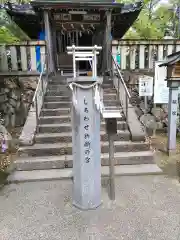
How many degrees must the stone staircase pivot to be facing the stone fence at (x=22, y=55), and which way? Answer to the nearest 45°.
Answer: approximately 135° to its right

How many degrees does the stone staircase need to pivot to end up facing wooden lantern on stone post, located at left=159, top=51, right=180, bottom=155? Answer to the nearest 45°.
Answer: approximately 90° to its left

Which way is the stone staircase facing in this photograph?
toward the camera

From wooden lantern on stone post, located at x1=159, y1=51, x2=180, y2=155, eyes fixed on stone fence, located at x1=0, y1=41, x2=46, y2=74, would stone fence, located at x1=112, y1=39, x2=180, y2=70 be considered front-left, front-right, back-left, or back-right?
front-right

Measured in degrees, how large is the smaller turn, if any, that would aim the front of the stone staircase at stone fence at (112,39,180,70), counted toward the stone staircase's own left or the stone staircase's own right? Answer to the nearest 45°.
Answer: approximately 135° to the stone staircase's own left

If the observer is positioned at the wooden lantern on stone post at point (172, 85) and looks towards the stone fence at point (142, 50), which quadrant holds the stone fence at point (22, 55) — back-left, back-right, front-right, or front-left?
front-left

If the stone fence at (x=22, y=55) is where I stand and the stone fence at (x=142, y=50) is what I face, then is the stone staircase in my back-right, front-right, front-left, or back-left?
front-right
